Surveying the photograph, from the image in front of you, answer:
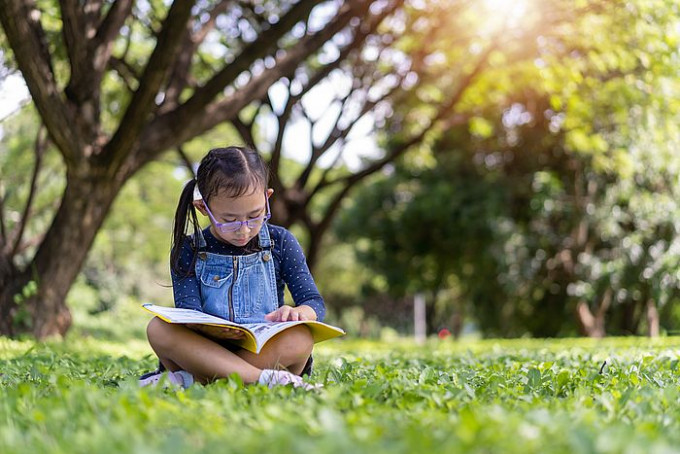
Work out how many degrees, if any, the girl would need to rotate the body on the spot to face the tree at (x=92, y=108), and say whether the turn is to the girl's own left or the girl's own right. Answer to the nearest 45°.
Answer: approximately 180°

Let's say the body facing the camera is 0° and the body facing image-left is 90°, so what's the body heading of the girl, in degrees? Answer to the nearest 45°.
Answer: approximately 0°
